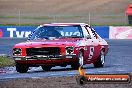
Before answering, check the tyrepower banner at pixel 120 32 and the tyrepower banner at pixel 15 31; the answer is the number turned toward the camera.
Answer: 2

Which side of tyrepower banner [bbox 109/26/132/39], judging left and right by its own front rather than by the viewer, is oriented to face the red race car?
front

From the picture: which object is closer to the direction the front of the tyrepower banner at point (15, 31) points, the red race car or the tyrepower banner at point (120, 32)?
the red race car

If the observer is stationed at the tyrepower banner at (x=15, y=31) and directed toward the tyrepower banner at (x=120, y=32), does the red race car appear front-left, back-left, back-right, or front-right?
front-right

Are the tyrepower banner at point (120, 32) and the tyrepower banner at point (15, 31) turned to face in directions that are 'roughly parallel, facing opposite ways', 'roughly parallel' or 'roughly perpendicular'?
roughly parallel

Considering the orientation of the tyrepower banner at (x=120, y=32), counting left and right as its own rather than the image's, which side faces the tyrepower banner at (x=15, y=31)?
right

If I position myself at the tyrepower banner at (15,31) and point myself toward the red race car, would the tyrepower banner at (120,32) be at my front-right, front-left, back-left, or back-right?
front-left

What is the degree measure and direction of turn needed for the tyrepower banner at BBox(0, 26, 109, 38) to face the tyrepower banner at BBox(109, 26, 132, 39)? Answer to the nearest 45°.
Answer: approximately 90° to its left

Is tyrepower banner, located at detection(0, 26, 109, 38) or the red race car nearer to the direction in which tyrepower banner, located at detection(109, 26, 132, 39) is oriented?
the red race car
